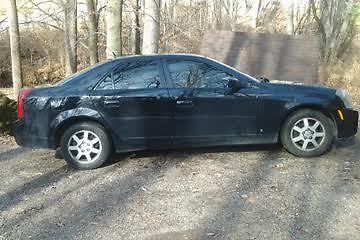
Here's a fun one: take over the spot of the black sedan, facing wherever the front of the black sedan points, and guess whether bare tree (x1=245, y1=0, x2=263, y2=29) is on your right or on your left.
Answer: on your left

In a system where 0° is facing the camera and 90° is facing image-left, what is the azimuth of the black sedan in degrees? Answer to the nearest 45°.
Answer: approximately 270°
